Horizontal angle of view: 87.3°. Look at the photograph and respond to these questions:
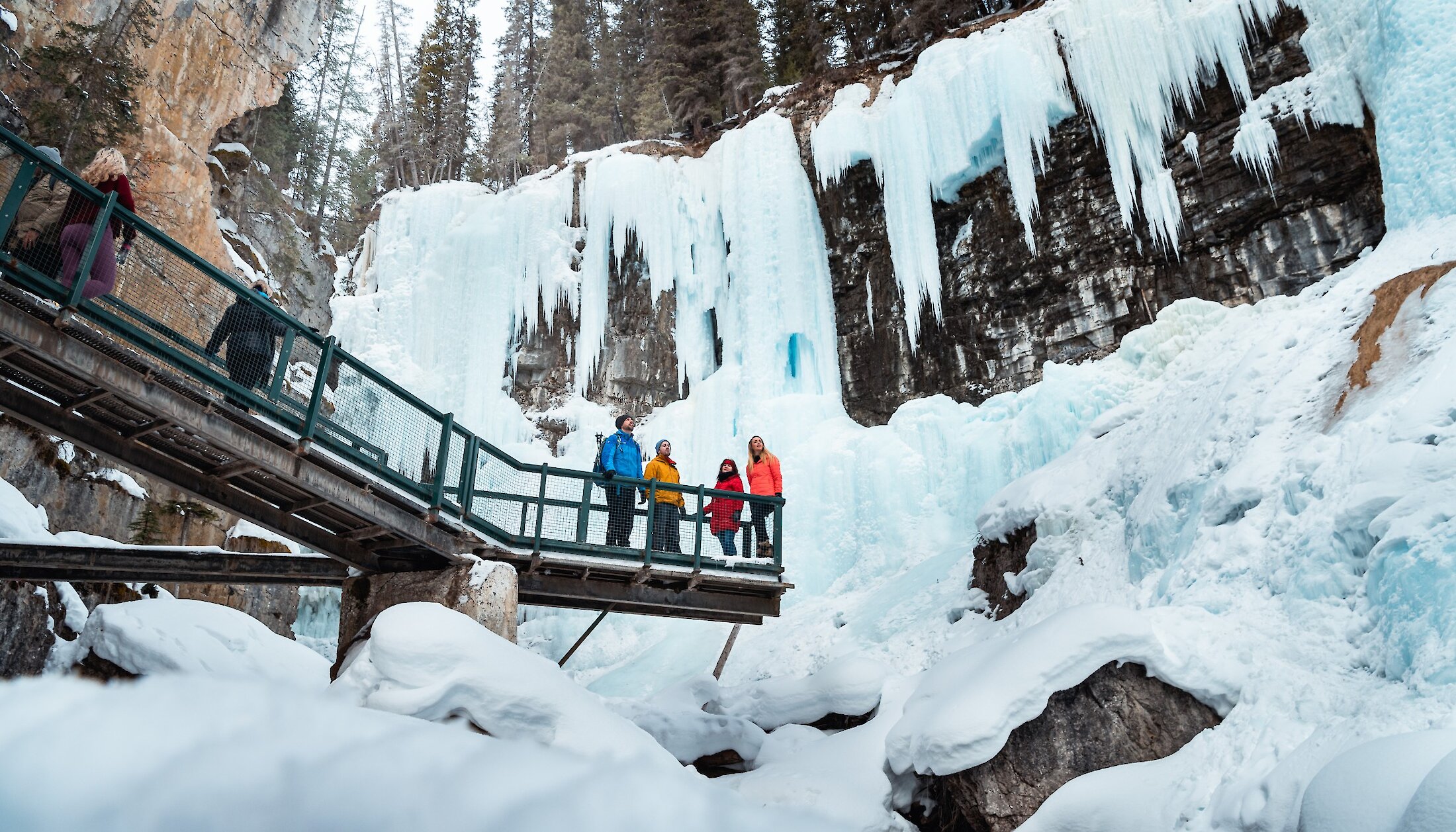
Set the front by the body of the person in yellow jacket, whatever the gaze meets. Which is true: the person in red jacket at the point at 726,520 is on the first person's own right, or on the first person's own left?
on the first person's own left

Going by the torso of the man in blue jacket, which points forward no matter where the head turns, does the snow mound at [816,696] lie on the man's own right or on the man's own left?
on the man's own left

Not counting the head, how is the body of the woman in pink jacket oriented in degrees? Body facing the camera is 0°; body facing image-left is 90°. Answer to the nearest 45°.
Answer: approximately 45°

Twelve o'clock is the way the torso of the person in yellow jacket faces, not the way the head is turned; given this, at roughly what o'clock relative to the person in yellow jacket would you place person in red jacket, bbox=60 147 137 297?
The person in red jacket is roughly at 3 o'clock from the person in yellow jacket.
